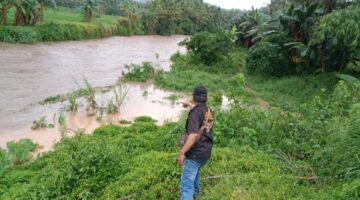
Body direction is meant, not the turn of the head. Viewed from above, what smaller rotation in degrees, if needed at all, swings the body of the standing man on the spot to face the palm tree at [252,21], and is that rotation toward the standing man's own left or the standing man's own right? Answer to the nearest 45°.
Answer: approximately 45° to the standing man's own right

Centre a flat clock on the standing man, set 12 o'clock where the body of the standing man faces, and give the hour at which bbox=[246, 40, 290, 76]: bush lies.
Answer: The bush is roughly at 2 o'clock from the standing man.

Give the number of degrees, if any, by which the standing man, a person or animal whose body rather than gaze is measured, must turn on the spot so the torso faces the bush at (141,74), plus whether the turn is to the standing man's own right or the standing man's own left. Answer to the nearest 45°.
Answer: approximately 45° to the standing man's own right

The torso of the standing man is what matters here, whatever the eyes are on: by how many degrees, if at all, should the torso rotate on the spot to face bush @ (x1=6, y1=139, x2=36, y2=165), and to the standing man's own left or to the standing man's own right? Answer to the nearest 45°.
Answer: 0° — they already face it

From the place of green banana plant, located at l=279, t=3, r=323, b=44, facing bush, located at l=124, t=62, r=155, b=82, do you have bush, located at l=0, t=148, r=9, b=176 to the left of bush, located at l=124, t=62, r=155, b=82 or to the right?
left

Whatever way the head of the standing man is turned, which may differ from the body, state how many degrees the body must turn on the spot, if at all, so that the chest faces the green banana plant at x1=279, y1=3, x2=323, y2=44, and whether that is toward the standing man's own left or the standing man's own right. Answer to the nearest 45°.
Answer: approximately 45° to the standing man's own right

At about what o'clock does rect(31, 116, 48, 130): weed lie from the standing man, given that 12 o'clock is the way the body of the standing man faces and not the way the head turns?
The weed is roughly at 12 o'clock from the standing man.

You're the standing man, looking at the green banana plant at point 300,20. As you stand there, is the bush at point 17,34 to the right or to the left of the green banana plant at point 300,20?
left

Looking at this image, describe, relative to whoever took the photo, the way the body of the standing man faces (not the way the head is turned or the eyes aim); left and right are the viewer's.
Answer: facing away from the viewer and to the left of the viewer
